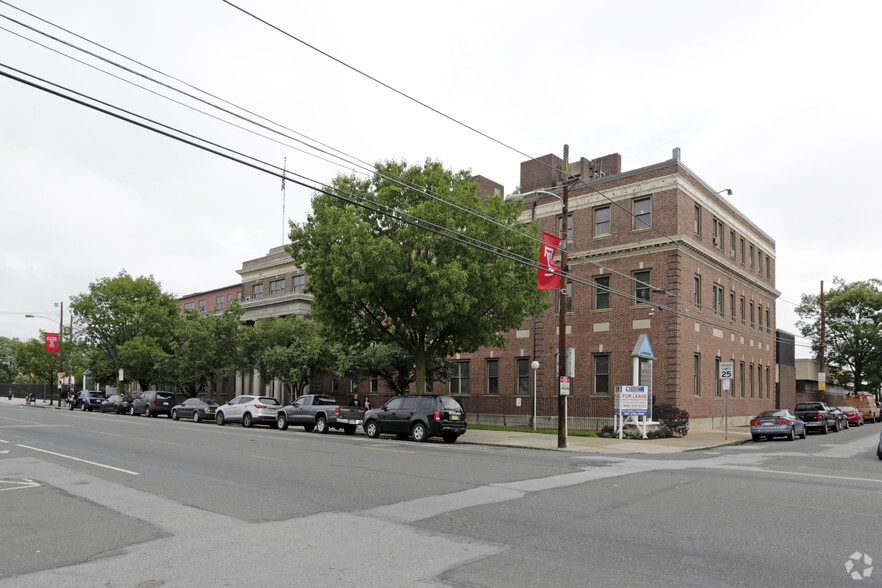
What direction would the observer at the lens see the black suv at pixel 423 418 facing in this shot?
facing away from the viewer and to the left of the viewer

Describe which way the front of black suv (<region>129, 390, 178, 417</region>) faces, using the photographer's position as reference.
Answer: facing away from the viewer and to the left of the viewer

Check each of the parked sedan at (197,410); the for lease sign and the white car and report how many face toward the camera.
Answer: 1

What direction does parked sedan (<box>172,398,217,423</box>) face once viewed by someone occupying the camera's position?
facing away from the viewer and to the left of the viewer

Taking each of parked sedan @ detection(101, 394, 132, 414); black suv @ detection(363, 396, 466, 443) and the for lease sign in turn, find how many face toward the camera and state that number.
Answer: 1

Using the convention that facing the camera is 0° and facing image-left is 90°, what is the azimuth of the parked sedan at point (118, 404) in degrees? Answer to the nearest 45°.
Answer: approximately 135°
